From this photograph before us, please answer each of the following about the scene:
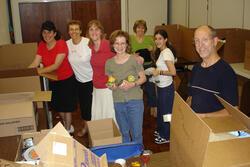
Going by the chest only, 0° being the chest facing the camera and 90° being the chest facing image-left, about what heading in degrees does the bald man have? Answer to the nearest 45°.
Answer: approximately 45°

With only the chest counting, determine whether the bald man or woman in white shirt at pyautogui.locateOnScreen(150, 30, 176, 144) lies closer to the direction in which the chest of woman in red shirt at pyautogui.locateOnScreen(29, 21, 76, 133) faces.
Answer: the bald man

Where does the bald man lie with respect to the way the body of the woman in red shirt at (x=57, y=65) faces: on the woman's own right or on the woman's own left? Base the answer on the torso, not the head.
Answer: on the woman's own left

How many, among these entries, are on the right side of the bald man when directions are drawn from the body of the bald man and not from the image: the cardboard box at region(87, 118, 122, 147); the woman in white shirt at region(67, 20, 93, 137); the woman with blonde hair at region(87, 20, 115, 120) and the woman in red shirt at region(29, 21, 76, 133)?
4

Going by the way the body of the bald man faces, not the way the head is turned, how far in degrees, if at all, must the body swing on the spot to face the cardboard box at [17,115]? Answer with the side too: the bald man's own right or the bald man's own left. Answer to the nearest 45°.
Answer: approximately 45° to the bald man's own right

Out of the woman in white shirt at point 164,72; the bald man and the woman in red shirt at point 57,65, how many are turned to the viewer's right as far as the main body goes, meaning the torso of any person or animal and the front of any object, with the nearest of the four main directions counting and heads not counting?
0

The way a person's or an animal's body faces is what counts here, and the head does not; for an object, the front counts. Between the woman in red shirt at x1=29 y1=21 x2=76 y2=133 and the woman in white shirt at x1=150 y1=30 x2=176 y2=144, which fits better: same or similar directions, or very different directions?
same or similar directions

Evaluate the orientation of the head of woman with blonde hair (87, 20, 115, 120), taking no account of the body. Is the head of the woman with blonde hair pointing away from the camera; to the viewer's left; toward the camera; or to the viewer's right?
toward the camera

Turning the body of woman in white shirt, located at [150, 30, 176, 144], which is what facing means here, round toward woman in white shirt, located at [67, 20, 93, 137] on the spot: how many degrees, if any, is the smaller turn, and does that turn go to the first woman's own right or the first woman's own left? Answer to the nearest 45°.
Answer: approximately 45° to the first woman's own right

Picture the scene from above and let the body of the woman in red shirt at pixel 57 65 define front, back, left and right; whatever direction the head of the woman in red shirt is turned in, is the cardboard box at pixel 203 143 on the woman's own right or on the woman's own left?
on the woman's own left
